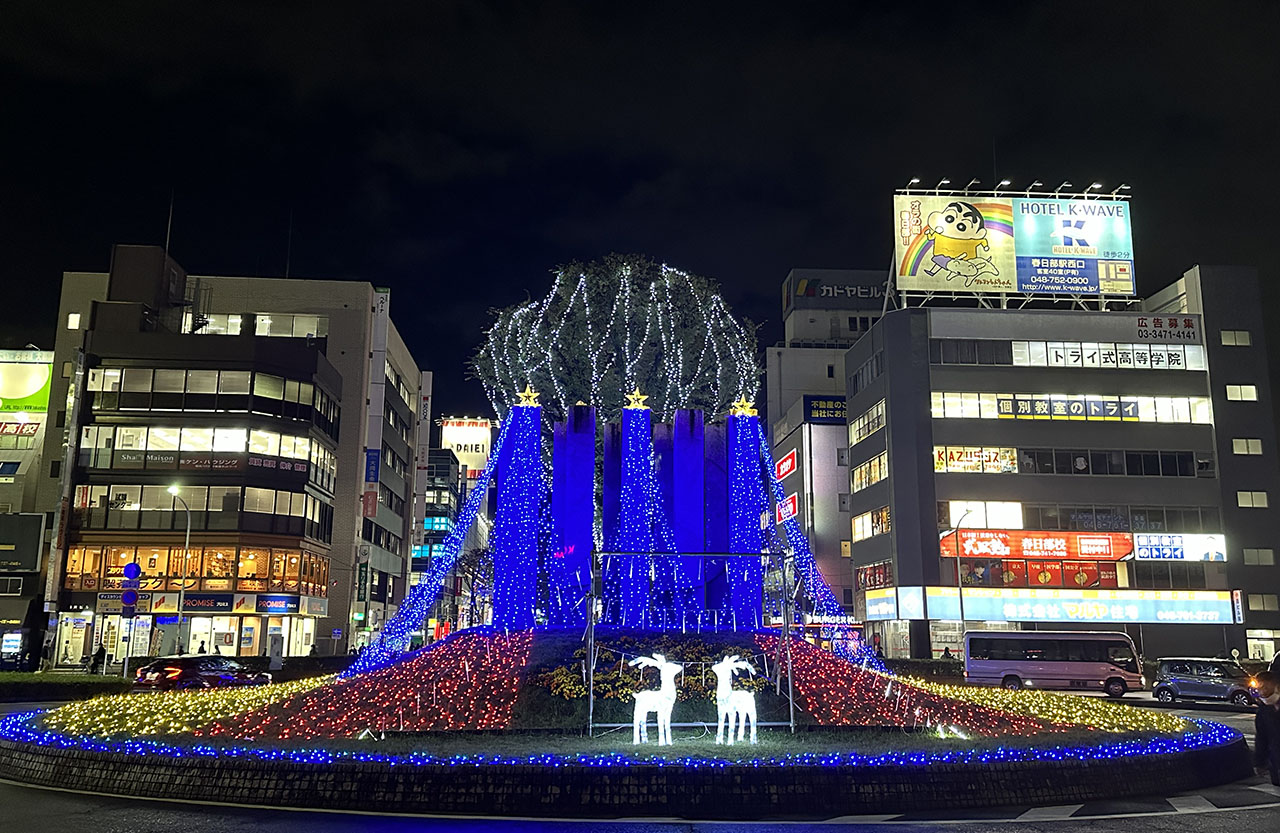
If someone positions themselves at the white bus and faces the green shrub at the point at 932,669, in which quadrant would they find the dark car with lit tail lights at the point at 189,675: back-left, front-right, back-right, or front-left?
front-left

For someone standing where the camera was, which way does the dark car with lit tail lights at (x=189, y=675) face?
facing away from the viewer and to the right of the viewer

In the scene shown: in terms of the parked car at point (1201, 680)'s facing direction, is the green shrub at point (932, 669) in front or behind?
behind

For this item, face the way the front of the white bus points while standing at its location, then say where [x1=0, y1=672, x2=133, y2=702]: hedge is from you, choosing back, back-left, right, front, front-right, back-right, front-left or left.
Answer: back-right

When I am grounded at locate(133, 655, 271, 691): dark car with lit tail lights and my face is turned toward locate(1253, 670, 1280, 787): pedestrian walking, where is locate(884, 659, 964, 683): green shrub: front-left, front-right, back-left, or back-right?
front-left

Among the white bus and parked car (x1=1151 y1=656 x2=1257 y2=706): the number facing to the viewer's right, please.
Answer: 2

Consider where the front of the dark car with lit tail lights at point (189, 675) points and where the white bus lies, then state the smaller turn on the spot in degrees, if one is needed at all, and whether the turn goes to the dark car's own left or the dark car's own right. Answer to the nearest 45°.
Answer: approximately 45° to the dark car's own right

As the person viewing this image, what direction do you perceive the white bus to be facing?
facing to the right of the viewer

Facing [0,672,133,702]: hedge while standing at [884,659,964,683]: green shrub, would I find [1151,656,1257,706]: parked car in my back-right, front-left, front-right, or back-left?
back-left

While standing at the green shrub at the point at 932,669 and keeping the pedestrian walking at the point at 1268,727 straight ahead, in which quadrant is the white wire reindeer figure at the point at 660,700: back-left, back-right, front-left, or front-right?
front-right

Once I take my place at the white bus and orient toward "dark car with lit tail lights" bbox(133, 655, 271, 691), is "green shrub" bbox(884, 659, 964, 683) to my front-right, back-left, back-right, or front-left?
front-right

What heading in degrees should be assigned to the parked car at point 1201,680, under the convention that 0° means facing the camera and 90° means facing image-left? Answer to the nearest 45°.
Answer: approximately 270°

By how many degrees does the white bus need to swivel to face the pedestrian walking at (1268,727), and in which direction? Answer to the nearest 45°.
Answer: approximately 90° to its right

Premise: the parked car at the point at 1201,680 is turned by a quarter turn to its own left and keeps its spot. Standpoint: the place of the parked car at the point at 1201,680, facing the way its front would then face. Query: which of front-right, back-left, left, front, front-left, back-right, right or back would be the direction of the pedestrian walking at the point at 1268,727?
back

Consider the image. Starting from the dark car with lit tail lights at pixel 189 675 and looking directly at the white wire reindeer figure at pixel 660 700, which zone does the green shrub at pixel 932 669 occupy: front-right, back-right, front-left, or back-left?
front-left
